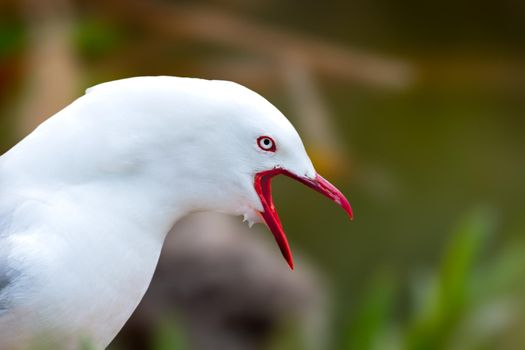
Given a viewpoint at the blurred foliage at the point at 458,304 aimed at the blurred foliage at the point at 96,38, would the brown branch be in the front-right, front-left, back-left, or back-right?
front-right

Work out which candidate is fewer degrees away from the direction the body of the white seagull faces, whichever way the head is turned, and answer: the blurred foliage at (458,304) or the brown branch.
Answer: the blurred foliage

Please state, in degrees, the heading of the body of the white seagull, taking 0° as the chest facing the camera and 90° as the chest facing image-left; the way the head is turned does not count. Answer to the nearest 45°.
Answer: approximately 270°

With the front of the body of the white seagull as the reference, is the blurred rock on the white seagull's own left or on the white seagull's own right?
on the white seagull's own left

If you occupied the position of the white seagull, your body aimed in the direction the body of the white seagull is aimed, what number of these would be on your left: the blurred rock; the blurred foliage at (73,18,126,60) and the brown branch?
3

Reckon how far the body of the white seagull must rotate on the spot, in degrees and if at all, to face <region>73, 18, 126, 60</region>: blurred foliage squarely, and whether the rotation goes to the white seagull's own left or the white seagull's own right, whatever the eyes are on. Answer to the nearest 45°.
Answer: approximately 90° to the white seagull's own left

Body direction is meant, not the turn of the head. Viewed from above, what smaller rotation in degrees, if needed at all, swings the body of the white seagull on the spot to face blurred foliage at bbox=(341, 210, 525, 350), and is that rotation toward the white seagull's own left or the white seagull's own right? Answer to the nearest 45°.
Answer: approximately 45° to the white seagull's own left

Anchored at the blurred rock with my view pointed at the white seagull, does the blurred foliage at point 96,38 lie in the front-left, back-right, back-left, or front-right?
back-right

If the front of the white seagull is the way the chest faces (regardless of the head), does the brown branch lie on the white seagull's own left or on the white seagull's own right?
on the white seagull's own left
